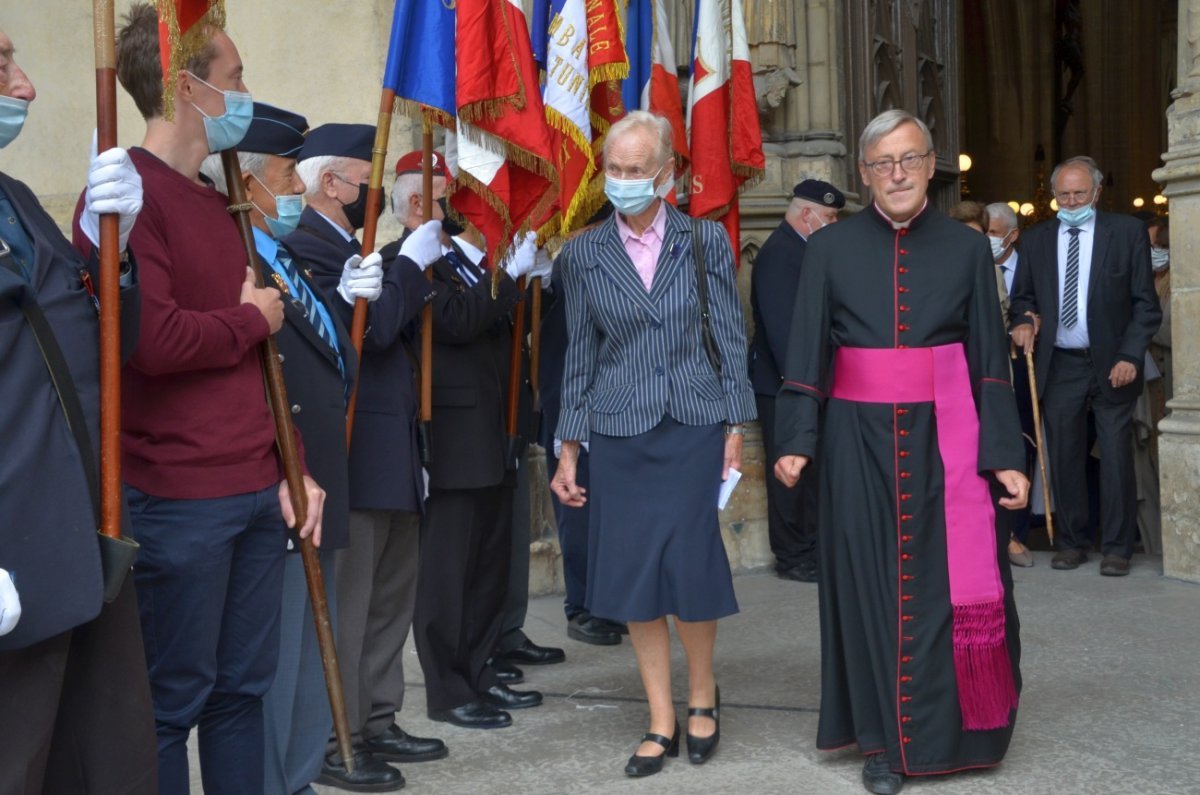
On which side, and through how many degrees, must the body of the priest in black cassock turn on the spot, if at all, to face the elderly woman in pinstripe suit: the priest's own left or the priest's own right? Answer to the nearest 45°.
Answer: approximately 90° to the priest's own right

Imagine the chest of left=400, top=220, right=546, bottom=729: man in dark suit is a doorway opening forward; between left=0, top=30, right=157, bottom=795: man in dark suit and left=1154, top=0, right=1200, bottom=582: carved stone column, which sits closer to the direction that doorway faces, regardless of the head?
the carved stone column

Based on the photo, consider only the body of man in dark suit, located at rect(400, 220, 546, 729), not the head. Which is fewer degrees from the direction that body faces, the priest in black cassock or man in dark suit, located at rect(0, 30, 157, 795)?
the priest in black cassock

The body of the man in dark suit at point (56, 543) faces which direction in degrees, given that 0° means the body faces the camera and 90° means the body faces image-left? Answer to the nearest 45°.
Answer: approximately 315°

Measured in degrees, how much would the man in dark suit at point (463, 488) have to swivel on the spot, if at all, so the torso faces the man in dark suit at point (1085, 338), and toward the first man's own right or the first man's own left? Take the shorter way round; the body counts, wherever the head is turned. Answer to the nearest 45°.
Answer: approximately 45° to the first man's own left

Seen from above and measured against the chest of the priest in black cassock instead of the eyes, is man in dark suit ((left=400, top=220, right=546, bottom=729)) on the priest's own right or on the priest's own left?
on the priest's own right

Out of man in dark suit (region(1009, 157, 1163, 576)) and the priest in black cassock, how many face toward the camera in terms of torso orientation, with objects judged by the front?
2
